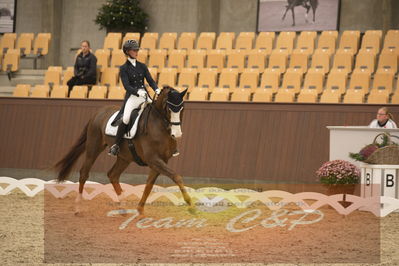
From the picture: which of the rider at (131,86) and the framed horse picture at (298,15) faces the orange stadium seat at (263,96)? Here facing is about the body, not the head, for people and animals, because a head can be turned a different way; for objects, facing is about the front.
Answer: the framed horse picture

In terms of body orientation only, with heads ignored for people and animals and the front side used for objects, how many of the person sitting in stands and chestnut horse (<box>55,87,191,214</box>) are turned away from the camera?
0

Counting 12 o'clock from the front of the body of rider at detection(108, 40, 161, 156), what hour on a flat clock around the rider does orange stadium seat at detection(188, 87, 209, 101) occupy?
The orange stadium seat is roughly at 8 o'clock from the rider.

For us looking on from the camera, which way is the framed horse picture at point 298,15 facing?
facing the viewer

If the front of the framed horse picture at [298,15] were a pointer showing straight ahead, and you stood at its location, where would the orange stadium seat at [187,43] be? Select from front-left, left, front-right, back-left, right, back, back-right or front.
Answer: front-right

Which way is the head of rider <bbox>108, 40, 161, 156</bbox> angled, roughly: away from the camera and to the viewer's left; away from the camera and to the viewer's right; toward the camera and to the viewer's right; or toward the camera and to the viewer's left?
toward the camera and to the viewer's right

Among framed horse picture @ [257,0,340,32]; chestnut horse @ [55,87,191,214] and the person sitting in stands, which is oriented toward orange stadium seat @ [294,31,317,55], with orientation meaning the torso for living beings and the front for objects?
the framed horse picture

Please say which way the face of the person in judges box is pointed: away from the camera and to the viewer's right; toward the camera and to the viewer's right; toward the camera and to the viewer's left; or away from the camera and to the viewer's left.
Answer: toward the camera and to the viewer's left

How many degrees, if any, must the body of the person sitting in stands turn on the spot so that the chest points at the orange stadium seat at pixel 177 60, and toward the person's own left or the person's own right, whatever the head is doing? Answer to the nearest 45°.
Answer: approximately 135° to the person's own left

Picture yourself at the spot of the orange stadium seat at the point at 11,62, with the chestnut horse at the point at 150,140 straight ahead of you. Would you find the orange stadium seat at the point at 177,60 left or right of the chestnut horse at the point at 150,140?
left

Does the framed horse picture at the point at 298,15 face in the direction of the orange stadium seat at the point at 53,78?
no

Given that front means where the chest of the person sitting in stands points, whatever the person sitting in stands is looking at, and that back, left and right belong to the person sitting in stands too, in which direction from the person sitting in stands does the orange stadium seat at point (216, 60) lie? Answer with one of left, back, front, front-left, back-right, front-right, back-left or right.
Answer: back-left

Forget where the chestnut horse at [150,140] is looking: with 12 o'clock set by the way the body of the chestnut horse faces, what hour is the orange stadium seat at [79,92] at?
The orange stadium seat is roughly at 7 o'clock from the chestnut horse.

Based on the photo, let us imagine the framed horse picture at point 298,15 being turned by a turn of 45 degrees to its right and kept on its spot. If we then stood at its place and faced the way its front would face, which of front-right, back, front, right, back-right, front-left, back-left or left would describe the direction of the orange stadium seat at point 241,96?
front-left

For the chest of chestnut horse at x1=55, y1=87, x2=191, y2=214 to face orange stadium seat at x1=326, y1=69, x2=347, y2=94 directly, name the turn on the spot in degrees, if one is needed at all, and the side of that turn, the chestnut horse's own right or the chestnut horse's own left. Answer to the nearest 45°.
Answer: approximately 90° to the chestnut horse's own left

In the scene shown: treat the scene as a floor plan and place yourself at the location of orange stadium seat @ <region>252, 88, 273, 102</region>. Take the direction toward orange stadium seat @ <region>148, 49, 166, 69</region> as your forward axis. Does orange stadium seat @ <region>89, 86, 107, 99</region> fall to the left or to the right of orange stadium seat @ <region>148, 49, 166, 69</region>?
left

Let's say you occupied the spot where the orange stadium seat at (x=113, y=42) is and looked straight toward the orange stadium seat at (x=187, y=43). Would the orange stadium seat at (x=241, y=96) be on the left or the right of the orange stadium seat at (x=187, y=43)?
right

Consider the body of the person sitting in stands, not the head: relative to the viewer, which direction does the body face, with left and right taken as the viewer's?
facing the viewer and to the left of the viewer

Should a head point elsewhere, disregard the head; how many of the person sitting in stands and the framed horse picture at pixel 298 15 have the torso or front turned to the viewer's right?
0
